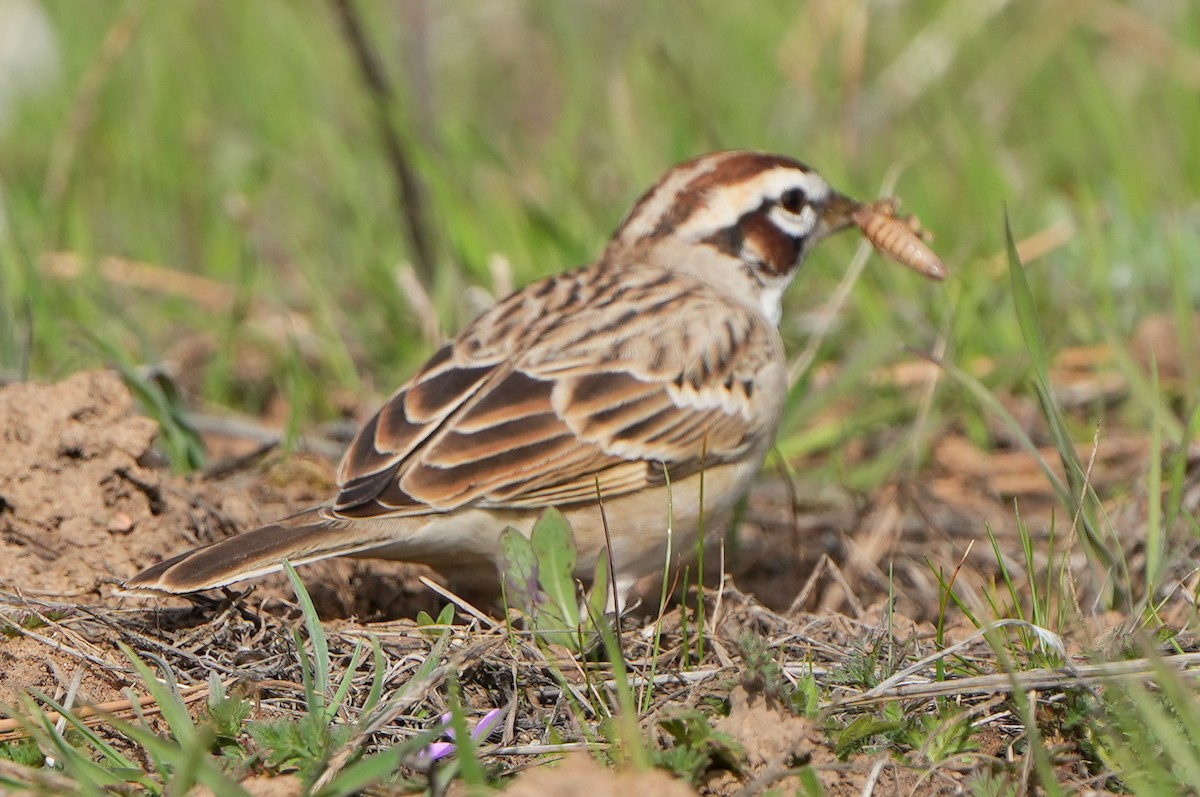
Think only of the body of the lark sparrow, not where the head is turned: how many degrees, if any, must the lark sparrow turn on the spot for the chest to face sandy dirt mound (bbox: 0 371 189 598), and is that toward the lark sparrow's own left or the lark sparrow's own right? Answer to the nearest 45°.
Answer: approximately 180°

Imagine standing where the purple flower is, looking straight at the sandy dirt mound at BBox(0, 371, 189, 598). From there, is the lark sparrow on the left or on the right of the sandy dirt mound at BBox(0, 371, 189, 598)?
right

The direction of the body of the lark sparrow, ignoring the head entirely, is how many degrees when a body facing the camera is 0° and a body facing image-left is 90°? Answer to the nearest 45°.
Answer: approximately 270°

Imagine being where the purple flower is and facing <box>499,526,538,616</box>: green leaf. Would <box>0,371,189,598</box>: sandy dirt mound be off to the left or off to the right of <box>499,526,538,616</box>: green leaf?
left
